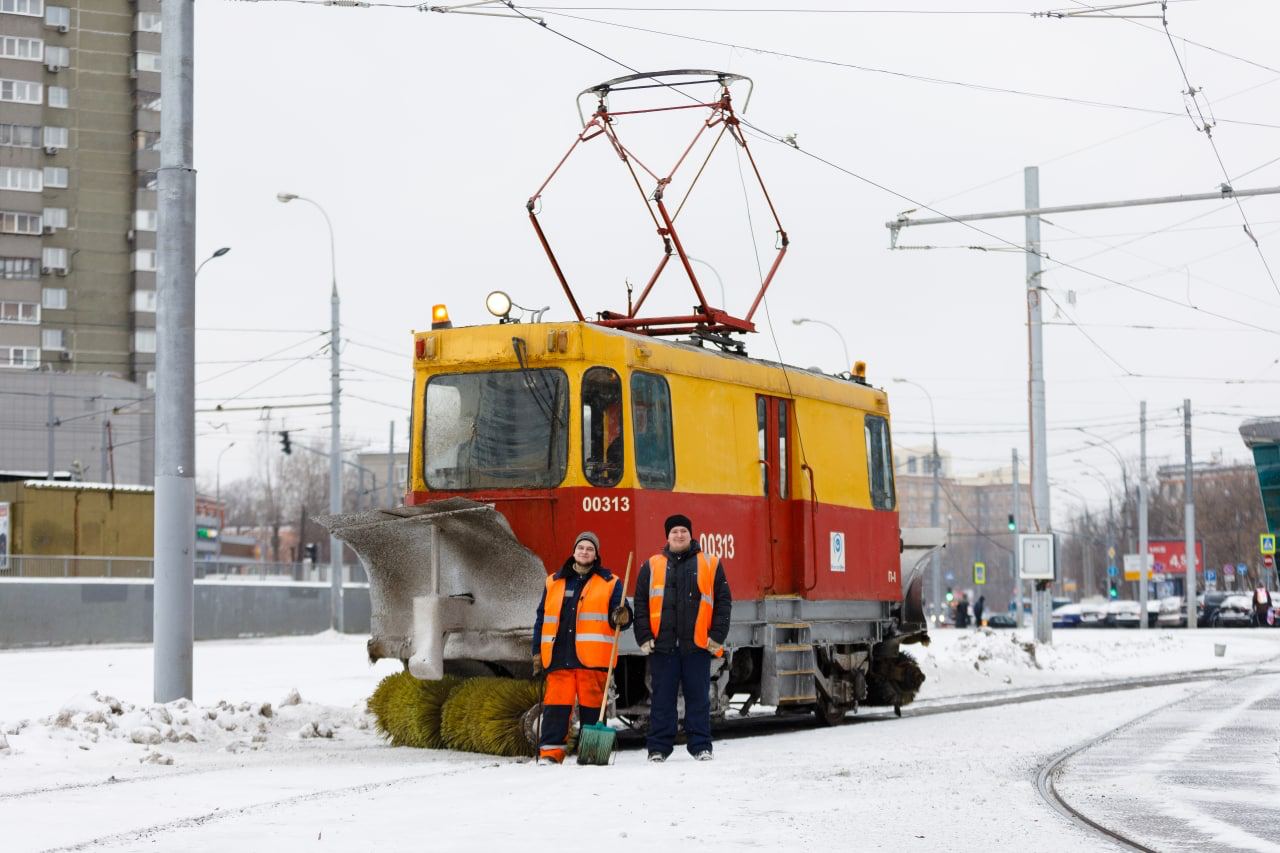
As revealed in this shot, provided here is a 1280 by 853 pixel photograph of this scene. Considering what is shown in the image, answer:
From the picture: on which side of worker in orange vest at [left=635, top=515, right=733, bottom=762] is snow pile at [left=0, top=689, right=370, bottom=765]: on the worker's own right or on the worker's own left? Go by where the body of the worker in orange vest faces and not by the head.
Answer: on the worker's own right

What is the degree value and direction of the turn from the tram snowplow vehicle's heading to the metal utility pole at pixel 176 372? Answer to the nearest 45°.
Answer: approximately 45° to its right

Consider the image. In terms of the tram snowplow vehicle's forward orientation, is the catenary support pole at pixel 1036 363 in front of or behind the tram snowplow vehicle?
behind

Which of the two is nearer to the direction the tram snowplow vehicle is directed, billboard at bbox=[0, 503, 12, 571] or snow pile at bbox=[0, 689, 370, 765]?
the snow pile

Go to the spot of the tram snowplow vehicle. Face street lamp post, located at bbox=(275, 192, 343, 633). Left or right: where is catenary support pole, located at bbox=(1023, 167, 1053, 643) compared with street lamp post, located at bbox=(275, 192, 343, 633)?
right

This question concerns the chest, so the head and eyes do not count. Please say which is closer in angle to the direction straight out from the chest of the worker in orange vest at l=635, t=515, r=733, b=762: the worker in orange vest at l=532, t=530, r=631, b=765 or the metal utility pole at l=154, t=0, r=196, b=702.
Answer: the worker in orange vest

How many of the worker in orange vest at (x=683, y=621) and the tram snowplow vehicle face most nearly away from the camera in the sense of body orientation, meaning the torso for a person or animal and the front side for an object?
0

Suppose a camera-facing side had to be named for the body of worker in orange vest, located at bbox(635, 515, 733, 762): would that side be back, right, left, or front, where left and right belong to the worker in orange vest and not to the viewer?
front

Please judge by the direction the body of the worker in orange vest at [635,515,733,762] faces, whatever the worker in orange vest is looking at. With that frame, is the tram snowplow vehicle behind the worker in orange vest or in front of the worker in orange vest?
behind

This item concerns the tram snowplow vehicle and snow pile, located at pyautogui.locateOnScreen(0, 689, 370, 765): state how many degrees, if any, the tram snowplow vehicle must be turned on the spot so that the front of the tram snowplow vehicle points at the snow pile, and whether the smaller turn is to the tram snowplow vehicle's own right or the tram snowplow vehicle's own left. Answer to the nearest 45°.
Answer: approximately 45° to the tram snowplow vehicle's own right

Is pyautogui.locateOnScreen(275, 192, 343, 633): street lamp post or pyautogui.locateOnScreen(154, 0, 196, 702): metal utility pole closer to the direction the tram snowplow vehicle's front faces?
the metal utility pole

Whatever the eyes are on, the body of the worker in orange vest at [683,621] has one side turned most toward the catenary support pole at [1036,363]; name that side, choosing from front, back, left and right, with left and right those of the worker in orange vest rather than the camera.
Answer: back

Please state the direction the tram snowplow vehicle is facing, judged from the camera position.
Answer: facing the viewer and to the left of the viewer
